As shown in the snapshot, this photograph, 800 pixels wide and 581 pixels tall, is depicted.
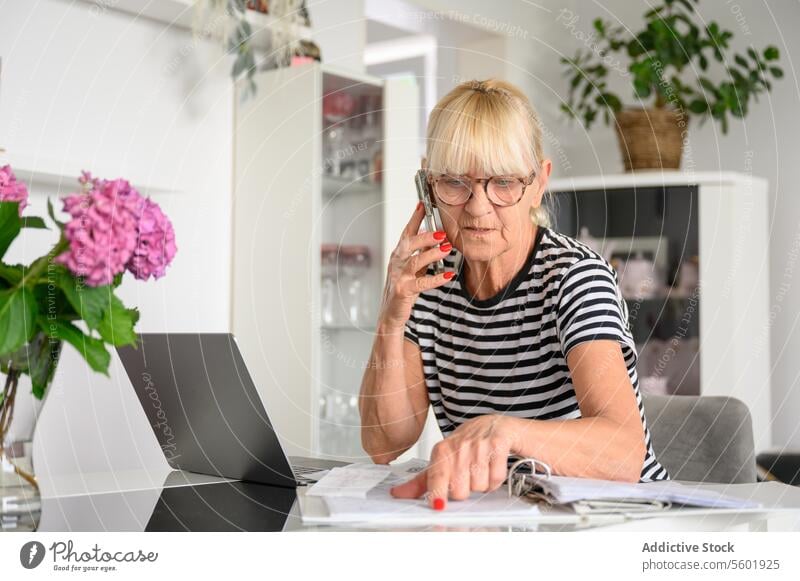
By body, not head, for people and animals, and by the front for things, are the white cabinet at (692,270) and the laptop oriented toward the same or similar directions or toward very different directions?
very different directions

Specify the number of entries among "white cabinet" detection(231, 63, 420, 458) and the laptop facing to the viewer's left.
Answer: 0

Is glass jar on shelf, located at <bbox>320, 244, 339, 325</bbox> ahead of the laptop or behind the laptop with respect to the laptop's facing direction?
ahead

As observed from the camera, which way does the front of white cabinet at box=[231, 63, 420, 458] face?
facing the viewer and to the right of the viewer

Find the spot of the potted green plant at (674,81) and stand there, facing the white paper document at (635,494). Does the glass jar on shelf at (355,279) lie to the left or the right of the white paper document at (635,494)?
right

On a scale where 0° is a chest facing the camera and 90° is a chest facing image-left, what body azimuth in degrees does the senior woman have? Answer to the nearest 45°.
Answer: approximately 45°

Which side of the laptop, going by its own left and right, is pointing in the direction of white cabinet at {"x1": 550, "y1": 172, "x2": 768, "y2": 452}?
front

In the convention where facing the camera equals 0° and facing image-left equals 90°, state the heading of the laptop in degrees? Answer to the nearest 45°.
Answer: approximately 225°

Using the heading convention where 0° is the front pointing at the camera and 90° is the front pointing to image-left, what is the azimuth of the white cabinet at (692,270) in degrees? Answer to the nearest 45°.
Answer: approximately 45°

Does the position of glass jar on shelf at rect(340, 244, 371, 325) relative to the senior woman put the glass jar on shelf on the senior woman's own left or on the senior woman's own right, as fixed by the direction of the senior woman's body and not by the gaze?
on the senior woman's own right

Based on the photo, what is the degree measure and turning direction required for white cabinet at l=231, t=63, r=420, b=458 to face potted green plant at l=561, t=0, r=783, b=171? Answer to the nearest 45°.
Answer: approximately 45° to its left
